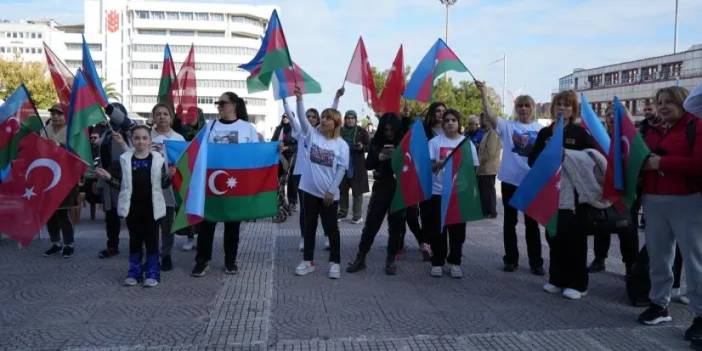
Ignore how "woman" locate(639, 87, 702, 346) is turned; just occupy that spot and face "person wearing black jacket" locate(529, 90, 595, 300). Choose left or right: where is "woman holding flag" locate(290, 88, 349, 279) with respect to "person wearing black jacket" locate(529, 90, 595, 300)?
left

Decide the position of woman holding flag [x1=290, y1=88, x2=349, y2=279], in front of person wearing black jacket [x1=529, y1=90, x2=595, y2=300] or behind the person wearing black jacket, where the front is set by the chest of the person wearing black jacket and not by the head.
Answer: in front

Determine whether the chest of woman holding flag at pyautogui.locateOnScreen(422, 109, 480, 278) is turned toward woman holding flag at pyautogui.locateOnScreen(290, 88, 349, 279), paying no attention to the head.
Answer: no

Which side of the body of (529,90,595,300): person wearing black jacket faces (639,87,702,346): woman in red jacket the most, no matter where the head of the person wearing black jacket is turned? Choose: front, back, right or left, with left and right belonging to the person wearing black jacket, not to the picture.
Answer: left

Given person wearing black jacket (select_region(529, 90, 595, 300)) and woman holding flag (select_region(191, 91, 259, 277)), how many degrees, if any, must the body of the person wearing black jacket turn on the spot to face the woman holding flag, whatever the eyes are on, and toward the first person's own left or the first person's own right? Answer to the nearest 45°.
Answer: approximately 45° to the first person's own right

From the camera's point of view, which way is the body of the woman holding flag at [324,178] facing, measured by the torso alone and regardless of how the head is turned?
toward the camera

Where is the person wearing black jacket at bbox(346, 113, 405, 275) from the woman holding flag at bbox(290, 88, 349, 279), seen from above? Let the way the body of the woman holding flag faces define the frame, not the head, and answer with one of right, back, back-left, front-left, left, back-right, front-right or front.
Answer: left

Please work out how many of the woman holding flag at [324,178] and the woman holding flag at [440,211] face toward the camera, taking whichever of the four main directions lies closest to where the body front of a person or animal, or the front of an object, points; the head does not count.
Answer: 2

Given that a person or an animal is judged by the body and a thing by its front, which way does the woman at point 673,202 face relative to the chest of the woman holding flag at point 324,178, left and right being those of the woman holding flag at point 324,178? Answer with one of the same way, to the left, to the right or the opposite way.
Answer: to the right

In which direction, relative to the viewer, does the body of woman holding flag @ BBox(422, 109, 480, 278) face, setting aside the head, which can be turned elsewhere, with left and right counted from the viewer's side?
facing the viewer

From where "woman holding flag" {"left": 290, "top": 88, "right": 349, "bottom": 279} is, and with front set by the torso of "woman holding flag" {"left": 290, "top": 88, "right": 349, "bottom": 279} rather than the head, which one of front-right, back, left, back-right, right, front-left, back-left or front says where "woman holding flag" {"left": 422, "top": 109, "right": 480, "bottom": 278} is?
left

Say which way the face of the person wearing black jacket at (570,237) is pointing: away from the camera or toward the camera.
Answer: toward the camera

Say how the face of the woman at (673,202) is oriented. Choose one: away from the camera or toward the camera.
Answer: toward the camera

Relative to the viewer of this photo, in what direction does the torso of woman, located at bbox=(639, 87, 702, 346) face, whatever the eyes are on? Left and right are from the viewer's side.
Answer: facing the viewer and to the left of the viewer

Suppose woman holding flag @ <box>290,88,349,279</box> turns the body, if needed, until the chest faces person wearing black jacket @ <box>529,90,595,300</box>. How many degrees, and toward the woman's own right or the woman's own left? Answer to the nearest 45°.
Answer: approximately 90° to the woman's own left

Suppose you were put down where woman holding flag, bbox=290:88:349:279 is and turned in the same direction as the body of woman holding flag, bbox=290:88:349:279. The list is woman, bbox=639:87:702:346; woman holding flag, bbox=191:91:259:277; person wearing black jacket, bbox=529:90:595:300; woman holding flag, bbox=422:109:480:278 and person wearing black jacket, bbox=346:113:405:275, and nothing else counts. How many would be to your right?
1

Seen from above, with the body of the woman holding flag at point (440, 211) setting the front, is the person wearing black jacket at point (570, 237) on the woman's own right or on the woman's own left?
on the woman's own left
